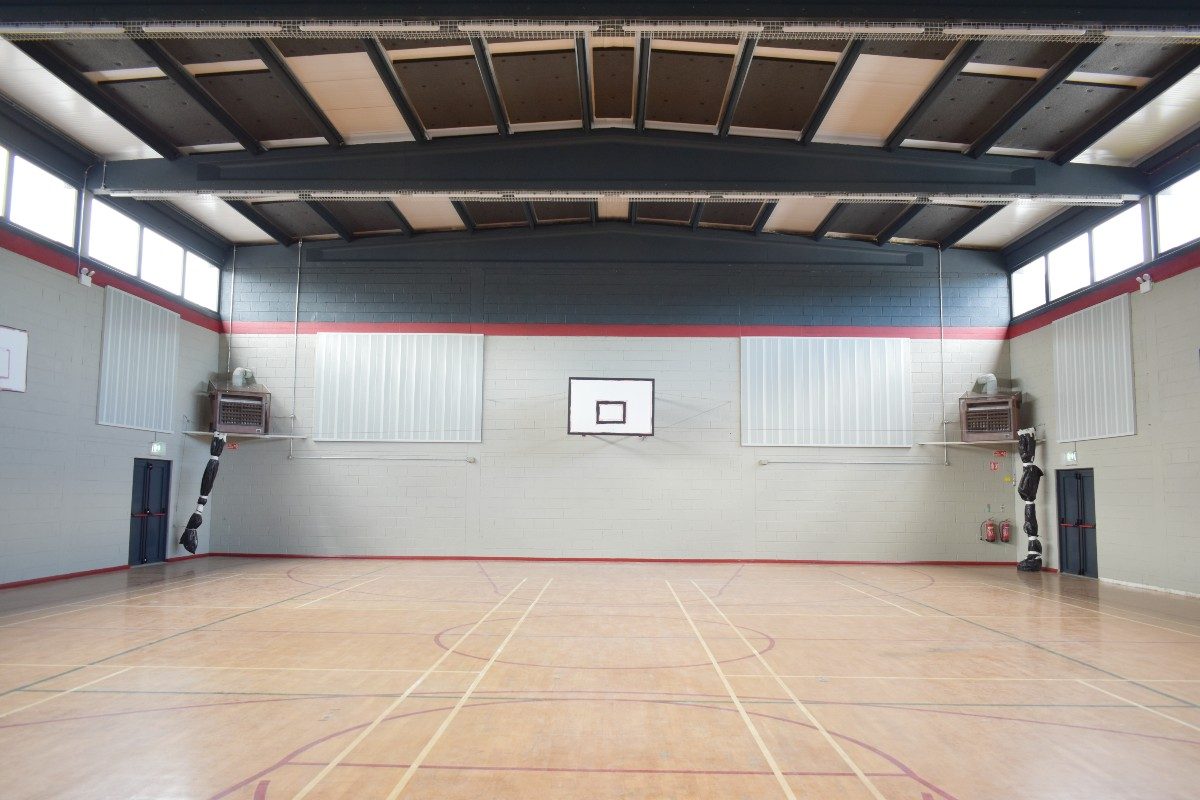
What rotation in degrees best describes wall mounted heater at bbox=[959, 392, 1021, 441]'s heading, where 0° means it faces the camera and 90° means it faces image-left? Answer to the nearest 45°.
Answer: approximately 0°

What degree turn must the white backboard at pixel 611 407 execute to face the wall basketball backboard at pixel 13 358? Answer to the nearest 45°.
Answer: approximately 45° to its right

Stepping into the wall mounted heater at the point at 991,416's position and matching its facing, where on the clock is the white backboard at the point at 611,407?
The white backboard is roughly at 2 o'clock from the wall mounted heater.

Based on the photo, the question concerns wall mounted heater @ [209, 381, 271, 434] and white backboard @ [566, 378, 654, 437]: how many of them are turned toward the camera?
2

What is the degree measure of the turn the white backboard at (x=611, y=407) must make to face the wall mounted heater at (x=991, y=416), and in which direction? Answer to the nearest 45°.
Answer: approximately 90° to its left

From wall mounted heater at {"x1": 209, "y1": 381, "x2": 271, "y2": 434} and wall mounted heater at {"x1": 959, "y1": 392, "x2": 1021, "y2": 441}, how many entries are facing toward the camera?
2

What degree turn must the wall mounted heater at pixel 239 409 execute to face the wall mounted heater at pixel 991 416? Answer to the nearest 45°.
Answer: approximately 45° to its left

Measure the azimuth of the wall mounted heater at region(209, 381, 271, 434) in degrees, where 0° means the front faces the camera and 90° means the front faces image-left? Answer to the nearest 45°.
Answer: approximately 0°
